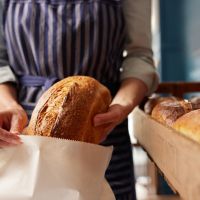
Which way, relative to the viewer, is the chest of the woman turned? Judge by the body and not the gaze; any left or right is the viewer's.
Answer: facing the viewer
